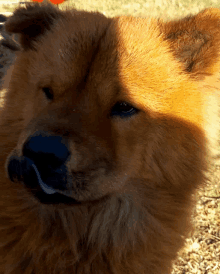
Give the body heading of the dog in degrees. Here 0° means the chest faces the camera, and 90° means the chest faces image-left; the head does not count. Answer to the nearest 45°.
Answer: approximately 45°
